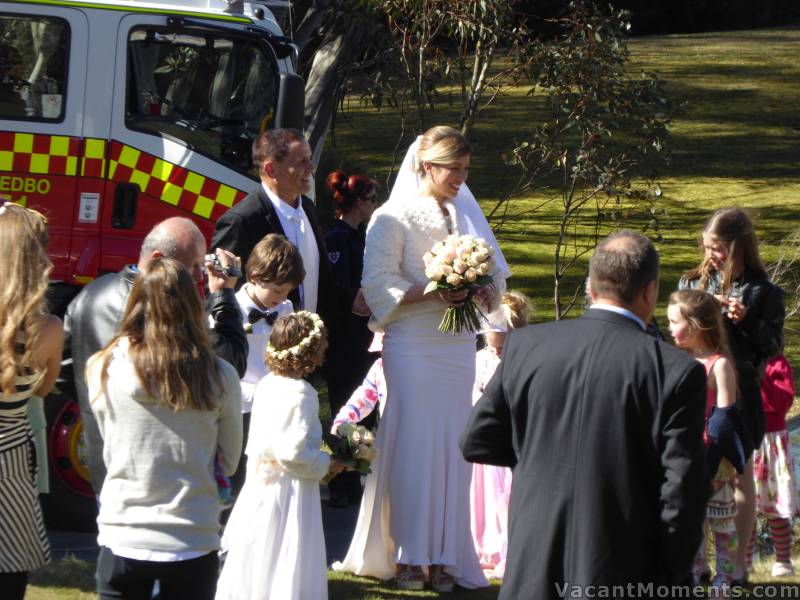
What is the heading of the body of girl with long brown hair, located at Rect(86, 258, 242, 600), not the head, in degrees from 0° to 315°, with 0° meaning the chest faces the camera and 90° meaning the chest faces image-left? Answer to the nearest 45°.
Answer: approximately 180°

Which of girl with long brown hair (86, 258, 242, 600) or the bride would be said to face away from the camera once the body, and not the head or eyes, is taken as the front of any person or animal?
the girl with long brown hair

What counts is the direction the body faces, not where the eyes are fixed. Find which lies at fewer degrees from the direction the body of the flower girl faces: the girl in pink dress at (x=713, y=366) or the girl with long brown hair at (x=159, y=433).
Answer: the girl in pink dress

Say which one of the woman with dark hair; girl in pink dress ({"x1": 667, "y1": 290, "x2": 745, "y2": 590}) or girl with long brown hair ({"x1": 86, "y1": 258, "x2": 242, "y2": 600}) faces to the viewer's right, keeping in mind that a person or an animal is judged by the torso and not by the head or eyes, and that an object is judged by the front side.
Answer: the woman with dark hair

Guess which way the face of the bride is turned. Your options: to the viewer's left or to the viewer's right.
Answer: to the viewer's right

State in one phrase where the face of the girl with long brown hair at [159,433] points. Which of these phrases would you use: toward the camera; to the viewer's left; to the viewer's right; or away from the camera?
away from the camera

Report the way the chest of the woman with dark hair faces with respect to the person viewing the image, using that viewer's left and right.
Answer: facing to the right of the viewer

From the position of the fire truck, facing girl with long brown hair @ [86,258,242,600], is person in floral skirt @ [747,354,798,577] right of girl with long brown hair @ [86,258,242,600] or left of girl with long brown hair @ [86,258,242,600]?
left

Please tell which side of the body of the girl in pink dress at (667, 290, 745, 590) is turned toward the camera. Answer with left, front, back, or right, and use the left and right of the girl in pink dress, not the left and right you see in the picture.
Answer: left

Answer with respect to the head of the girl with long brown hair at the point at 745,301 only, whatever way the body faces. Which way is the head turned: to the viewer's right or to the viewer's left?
to the viewer's left

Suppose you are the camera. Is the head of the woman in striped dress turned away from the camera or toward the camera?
away from the camera
